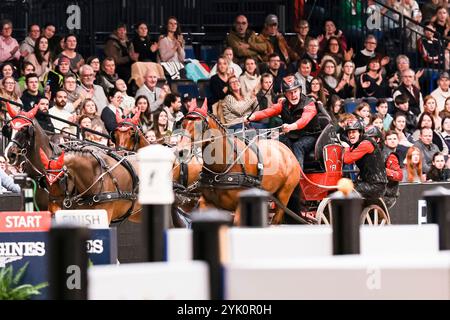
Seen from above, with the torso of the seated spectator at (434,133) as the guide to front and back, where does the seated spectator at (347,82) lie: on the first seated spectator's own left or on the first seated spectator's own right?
on the first seated spectator's own right

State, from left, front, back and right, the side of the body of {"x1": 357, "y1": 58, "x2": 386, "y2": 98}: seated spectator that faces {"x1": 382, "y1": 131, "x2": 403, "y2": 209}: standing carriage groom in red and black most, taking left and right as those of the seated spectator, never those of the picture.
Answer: front

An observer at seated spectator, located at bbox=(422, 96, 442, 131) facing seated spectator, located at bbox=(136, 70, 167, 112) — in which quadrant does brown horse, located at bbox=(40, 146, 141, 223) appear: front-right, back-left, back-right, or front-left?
front-left

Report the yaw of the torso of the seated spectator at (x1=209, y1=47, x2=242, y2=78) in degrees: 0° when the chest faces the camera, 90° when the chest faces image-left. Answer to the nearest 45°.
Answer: approximately 0°

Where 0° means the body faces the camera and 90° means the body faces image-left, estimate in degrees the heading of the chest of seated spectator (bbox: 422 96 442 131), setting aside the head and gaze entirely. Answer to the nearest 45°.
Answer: approximately 45°

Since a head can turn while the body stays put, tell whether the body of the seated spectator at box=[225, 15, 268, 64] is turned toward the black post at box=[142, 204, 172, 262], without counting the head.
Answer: yes

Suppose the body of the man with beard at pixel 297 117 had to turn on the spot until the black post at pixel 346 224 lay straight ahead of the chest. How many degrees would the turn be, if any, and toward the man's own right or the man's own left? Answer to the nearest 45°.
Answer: approximately 45° to the man's own left

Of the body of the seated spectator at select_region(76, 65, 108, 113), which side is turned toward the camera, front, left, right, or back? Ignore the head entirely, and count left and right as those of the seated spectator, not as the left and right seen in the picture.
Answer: front

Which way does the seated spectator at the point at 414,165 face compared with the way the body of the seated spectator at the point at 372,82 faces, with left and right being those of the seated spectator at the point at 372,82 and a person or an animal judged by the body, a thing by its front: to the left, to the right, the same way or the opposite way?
the same way

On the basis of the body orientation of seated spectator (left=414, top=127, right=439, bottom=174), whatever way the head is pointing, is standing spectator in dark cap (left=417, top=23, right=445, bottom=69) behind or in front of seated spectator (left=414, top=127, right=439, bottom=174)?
behind

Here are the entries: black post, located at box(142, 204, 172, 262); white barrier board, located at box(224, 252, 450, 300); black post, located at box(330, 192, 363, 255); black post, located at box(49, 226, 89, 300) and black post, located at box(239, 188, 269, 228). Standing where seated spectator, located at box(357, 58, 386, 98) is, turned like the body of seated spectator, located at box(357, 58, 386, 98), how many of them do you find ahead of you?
5

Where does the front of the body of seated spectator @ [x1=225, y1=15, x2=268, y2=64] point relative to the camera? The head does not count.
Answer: toward the camera

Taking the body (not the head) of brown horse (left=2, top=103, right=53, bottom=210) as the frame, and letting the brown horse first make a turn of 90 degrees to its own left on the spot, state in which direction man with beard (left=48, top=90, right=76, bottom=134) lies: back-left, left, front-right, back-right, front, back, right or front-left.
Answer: back-left

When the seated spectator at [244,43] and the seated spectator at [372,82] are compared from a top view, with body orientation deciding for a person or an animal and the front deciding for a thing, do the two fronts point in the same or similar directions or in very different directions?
same or similar directions

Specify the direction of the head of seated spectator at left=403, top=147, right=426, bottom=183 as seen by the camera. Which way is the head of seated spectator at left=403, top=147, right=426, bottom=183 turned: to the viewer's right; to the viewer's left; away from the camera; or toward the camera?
toward the camera

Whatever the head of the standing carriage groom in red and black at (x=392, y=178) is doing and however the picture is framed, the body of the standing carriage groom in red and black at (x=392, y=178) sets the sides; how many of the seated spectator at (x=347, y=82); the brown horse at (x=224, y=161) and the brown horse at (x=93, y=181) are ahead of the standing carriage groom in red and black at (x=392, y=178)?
2

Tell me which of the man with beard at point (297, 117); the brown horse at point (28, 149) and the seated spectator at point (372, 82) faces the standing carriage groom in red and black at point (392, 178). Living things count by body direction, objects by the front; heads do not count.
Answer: the seated spectator

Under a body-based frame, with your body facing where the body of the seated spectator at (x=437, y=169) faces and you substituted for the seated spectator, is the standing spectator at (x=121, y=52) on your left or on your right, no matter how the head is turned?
on your right

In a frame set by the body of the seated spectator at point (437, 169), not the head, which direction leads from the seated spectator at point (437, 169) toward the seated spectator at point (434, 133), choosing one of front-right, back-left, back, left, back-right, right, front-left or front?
back

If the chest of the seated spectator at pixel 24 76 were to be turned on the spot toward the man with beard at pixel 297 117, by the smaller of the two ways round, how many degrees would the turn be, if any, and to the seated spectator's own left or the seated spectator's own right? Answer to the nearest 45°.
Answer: approximately 45° to the seated spectator's own left

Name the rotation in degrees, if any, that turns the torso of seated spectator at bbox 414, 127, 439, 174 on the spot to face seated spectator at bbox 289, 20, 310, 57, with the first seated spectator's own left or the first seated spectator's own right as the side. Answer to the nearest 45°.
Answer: approximately 135° to the first seated spectator's own right

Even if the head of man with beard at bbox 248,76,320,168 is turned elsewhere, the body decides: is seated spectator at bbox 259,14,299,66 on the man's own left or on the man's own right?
on the man's own right
